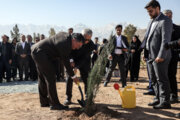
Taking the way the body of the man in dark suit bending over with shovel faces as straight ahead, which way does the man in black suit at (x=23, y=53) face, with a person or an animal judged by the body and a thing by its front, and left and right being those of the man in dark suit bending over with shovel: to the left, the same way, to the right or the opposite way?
to the right

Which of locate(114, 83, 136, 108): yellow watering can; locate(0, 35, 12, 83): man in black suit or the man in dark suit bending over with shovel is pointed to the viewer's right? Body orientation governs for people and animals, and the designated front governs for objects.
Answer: the man in dark suit bending over with shovel

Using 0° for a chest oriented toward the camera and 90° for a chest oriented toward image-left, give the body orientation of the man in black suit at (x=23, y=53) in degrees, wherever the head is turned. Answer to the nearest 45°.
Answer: approximately 0°

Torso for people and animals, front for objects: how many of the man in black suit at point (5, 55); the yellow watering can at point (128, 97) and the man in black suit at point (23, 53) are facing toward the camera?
2

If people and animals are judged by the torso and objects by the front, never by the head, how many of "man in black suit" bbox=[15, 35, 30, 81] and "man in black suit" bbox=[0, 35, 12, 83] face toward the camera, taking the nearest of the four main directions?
2

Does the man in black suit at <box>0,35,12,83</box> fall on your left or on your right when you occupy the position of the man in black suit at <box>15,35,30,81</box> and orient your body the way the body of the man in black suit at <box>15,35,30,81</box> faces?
on your right

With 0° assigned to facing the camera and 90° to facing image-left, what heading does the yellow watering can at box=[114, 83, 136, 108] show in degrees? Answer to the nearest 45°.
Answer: approximately 90°

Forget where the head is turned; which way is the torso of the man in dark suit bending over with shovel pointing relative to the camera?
to the viewer's right

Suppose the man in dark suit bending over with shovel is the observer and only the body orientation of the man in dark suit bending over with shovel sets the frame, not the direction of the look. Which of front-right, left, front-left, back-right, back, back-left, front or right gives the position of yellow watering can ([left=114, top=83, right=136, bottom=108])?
front

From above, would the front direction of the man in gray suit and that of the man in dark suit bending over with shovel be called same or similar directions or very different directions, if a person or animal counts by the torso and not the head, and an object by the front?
very different directions

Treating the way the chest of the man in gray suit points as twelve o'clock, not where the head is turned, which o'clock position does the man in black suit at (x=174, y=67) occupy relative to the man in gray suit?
The man in black suit is roughly at 5 o'clock from the man in gray suit.

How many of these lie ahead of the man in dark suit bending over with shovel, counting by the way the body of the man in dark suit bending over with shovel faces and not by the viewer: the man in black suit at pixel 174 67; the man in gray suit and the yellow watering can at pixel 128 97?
3

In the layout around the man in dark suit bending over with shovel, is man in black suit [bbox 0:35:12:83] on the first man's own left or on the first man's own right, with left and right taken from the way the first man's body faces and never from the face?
on the first man's own left
